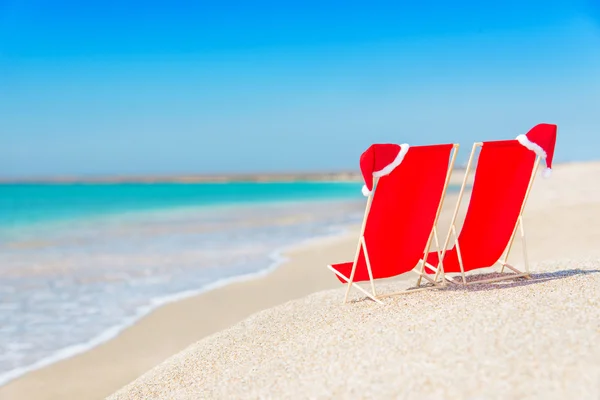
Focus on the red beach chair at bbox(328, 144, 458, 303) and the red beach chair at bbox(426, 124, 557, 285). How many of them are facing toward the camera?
0

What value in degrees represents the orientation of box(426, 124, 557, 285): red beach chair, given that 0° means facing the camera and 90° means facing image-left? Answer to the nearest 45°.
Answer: approximately 135°

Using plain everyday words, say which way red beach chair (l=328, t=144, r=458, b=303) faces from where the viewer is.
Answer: facing away from the viewer and to the left of the viewer
